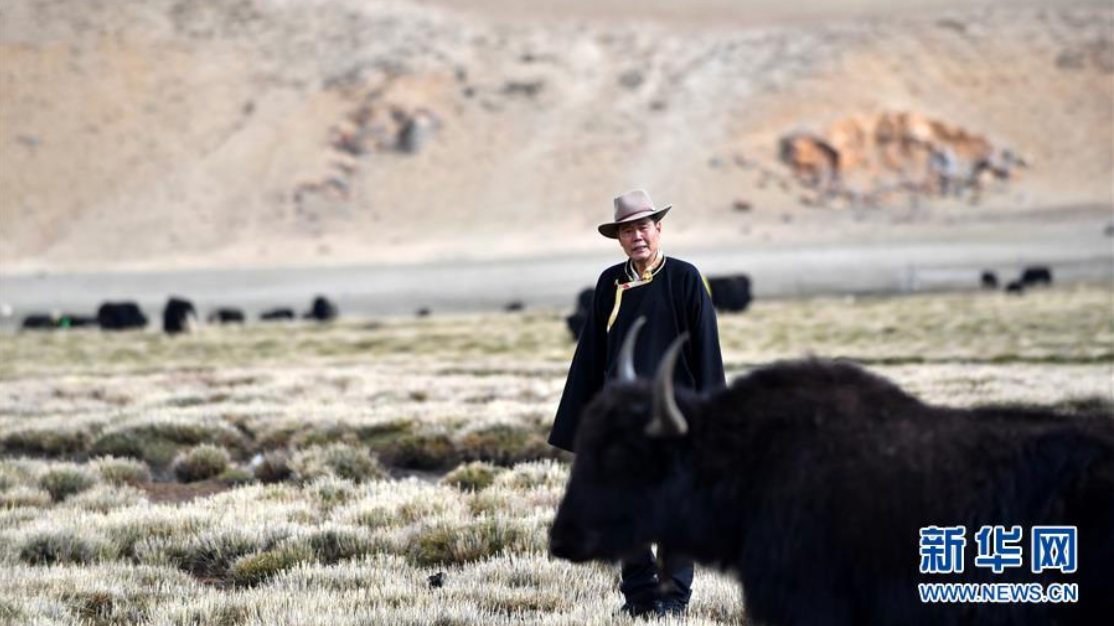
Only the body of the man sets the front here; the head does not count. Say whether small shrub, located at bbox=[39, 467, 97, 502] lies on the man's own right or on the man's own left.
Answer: on the man's own right

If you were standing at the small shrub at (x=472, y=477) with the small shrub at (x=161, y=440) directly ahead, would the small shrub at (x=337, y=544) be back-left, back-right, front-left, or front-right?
back-left

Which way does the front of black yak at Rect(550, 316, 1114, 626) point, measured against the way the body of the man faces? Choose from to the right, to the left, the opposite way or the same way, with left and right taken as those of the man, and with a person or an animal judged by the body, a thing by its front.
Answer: to the right

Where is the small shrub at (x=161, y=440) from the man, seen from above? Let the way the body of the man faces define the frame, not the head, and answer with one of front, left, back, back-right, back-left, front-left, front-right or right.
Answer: back-right

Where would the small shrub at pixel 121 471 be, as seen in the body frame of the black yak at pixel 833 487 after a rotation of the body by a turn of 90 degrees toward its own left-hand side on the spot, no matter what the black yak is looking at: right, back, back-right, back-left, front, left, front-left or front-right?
back-right

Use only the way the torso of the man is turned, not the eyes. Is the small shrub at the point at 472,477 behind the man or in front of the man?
behind

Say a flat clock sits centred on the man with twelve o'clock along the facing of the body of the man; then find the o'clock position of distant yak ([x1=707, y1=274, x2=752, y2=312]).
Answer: The distant yak is roughly at 6 o'clock from the man.

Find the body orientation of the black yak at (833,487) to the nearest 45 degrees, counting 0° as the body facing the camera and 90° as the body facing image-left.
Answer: approximately 90°

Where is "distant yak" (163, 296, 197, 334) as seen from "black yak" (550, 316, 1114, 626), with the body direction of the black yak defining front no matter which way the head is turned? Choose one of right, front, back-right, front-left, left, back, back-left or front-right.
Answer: front-right

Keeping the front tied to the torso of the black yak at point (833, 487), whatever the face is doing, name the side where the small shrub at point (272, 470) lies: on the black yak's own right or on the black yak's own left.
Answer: on the black yak's own right

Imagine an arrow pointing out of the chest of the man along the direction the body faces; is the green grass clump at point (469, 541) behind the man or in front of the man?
behind

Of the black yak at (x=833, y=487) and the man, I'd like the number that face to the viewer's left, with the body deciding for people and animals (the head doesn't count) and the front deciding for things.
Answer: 1
